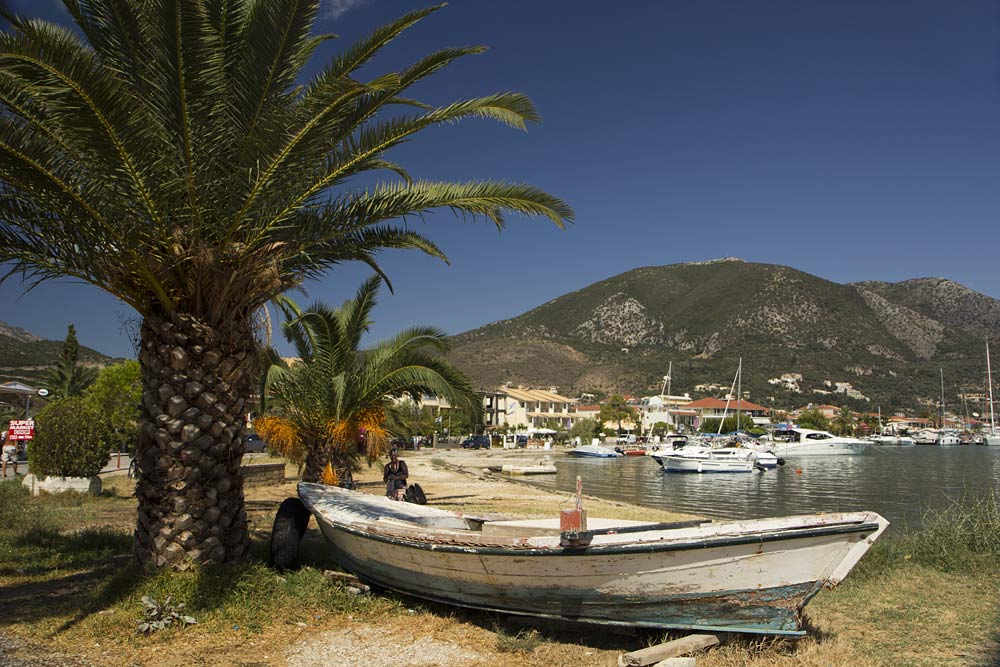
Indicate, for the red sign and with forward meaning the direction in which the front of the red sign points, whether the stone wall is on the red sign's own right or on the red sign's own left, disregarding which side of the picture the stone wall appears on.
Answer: on the red sign's own left

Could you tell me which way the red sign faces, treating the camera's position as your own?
facing the viewer

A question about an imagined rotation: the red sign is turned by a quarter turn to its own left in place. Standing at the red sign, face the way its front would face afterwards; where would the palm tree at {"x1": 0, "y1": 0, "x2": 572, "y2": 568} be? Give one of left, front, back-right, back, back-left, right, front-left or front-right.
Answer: right

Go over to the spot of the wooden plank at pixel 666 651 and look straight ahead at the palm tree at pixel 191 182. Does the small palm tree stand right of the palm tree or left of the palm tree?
right
